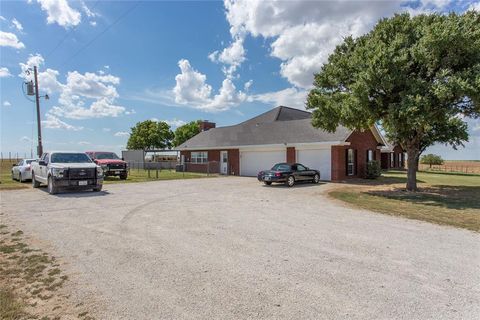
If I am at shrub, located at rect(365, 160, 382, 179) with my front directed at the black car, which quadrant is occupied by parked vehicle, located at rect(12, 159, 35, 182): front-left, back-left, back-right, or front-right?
front-right

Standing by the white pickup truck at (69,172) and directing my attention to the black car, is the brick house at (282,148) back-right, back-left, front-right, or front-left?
front-left

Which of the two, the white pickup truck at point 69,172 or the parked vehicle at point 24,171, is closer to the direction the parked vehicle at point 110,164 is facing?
the white pickup truck

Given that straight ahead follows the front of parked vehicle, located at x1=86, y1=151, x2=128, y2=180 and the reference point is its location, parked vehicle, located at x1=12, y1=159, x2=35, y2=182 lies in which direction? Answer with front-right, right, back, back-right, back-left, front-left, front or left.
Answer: back-right

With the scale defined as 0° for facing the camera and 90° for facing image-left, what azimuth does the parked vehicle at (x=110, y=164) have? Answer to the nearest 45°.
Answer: approximately 315°

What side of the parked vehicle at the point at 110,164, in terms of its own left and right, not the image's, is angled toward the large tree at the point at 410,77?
front

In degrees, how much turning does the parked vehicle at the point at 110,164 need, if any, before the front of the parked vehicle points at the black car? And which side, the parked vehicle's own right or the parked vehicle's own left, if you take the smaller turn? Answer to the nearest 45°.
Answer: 0° — it already faces it
